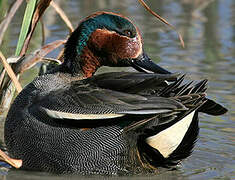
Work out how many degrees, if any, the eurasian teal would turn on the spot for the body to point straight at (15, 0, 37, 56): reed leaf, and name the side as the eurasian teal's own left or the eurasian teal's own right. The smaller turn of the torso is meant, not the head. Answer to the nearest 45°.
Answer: approximately 45° to the eurasian teal's own right

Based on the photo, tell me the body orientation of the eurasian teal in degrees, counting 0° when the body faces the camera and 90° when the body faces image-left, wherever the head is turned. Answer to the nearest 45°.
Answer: approximately 90°
